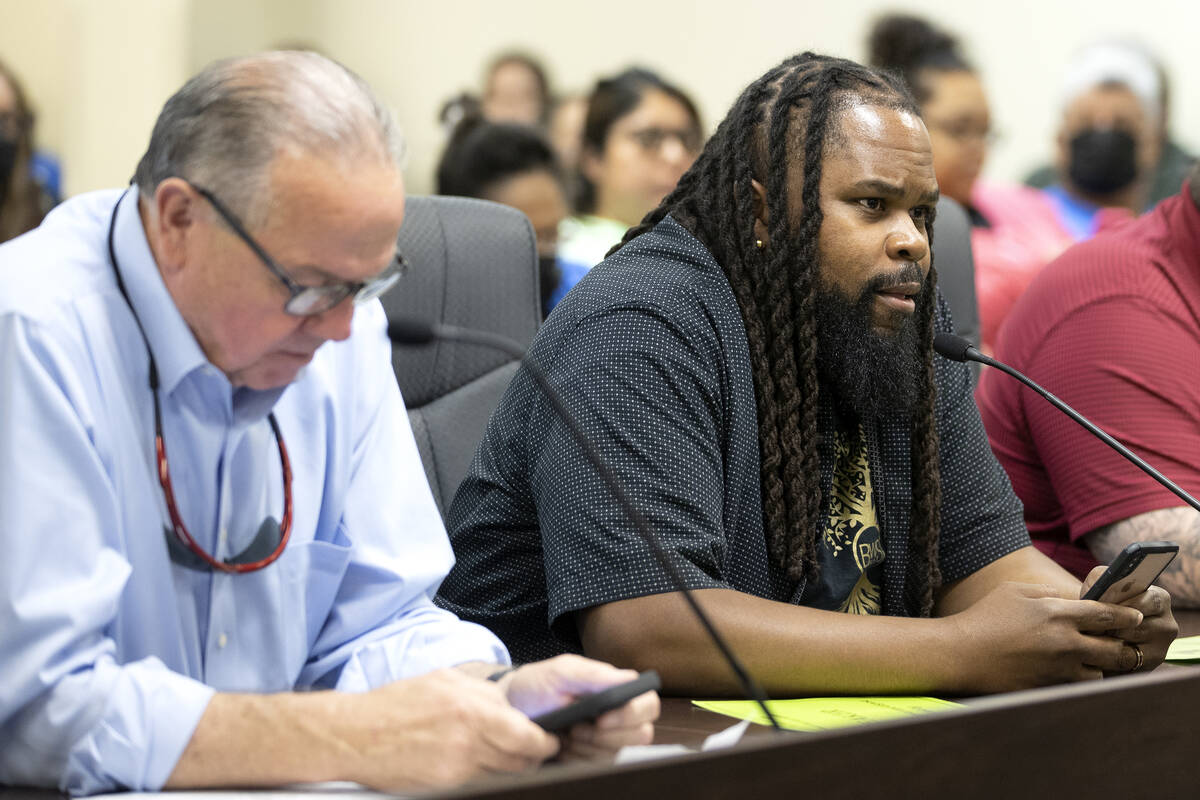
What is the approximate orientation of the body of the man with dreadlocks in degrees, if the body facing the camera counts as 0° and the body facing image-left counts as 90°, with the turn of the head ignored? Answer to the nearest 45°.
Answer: approximately 315°

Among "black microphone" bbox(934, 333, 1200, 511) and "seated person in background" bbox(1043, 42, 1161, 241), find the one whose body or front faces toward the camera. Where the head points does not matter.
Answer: the seated person in background

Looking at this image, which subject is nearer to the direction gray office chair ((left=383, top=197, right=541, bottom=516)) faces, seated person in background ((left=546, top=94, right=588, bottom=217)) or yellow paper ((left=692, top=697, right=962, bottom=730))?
the yellow paper

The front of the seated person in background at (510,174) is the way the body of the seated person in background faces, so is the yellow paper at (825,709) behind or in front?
in front

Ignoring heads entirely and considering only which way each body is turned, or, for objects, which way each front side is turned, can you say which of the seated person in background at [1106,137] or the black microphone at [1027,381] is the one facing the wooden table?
the seated person in background

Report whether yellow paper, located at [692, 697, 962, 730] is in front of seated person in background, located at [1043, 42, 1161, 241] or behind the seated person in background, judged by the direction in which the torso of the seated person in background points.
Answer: in front

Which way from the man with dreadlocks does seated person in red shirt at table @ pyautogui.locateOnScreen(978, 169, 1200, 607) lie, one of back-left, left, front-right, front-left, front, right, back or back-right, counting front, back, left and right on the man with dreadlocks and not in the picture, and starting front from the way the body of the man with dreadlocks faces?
left

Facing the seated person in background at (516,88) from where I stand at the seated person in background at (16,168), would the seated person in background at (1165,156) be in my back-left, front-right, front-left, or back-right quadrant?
front-right

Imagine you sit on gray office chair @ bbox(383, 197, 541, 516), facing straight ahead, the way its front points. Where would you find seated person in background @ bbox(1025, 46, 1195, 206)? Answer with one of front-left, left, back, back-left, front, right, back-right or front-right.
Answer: left

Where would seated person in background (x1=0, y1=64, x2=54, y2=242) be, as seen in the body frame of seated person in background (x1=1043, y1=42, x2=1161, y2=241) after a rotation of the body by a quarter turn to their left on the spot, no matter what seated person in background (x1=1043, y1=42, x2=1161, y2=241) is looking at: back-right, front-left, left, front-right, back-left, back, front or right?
back-right

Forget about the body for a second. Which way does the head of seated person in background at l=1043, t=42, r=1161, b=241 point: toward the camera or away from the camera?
toward the camera

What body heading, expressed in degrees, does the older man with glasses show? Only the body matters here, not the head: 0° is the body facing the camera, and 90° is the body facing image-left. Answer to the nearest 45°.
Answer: approximately 315°

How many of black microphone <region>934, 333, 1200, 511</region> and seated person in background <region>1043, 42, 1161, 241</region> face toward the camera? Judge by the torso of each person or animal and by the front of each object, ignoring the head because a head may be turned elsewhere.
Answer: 1

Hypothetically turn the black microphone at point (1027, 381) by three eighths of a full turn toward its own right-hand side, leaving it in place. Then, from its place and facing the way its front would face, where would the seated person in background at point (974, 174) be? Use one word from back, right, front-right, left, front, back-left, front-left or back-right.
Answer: front-left

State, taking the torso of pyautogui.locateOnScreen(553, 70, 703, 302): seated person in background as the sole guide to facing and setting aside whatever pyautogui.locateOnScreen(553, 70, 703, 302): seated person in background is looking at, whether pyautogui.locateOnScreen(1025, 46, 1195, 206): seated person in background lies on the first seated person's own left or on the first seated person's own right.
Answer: on the first seated person's own left

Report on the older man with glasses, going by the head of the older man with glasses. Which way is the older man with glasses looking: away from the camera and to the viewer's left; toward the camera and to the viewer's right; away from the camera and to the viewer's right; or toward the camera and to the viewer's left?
toward the camera and to the viewer's right

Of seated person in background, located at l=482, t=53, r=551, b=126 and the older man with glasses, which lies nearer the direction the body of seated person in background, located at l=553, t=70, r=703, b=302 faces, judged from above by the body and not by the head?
the older man with glasses

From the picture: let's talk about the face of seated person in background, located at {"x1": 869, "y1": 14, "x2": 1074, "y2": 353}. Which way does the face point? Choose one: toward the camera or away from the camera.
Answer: toward the camera

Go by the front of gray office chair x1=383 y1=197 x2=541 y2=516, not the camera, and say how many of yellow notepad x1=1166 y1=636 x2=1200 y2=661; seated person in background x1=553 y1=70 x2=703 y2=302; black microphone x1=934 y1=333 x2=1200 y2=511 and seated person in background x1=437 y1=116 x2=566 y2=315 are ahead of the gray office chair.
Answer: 2
